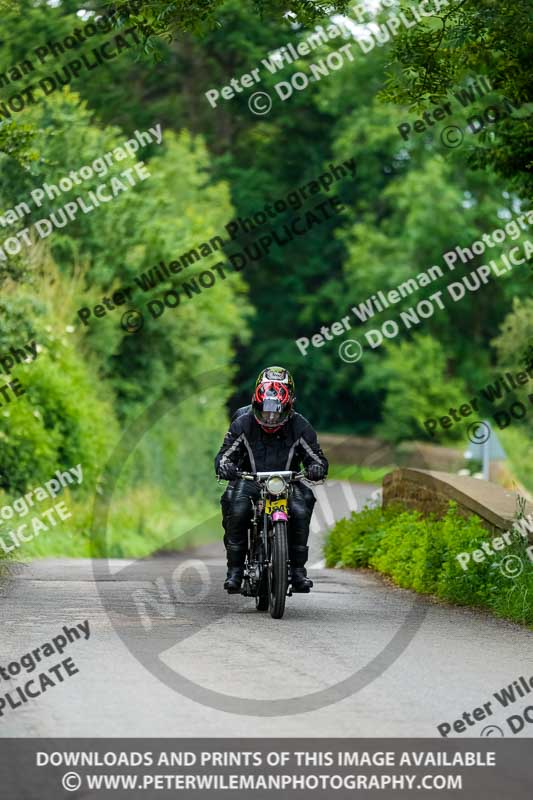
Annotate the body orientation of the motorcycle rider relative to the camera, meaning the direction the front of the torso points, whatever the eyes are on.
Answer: toward the camera

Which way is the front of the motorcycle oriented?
toward the camera

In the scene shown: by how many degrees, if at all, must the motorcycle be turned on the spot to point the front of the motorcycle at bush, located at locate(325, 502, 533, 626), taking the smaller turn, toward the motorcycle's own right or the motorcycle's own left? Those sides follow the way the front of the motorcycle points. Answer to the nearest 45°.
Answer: approximately 135° to the motorcycle's own left
